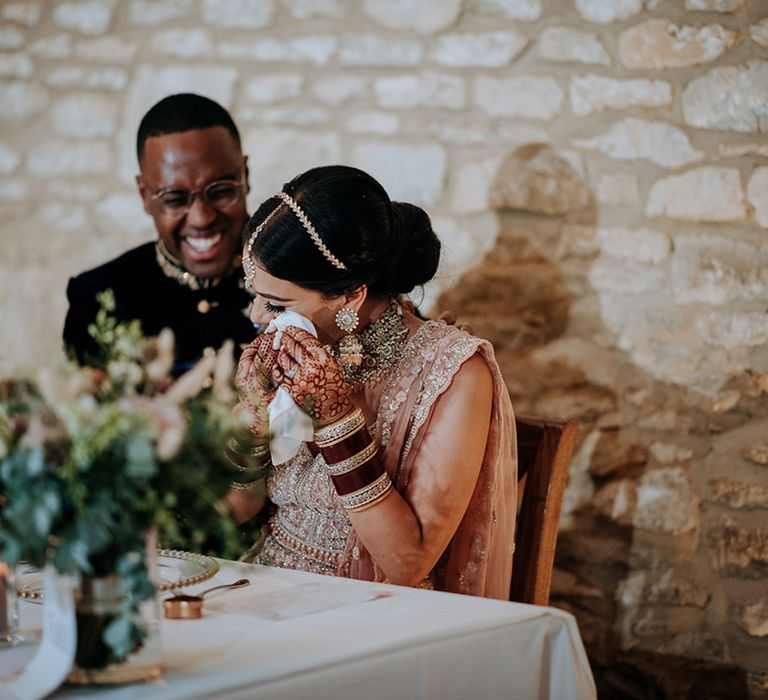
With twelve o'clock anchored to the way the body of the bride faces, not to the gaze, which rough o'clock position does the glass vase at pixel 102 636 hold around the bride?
The glass vase is roughly at 11 o'clock from the bride.

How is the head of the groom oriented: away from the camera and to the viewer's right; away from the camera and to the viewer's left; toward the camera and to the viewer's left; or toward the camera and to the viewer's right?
toward the camera and to the viewer's right

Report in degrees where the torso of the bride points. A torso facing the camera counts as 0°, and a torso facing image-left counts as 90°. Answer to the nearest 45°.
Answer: approximately 45°

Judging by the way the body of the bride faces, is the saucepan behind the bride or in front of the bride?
in front

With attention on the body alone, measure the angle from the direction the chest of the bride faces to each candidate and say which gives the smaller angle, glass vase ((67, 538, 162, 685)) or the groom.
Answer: the glass vase

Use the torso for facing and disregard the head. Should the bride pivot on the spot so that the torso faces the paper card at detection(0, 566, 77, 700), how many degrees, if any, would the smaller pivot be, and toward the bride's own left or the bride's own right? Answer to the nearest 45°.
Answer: approximately 45° to the bride's own left

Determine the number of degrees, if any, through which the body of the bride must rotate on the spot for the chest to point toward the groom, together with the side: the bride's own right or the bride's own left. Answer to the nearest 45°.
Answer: approximately 90° to the bride's own right

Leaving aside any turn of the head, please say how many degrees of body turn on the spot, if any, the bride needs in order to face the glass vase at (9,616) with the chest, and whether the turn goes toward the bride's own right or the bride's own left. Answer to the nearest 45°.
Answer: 0° — they already face it

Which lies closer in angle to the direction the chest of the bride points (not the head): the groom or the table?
the table
